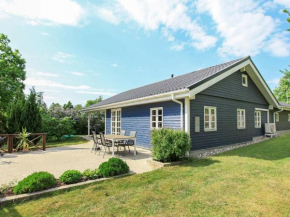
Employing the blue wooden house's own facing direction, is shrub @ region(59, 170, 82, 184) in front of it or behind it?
in front

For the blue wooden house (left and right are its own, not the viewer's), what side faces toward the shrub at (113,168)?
front

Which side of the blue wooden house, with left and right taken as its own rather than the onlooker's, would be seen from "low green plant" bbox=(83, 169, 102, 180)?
front

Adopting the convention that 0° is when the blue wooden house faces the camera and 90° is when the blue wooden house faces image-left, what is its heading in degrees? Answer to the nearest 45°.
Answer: approximately 45°

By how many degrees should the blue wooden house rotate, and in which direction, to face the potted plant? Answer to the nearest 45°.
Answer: approximately 45° to its right

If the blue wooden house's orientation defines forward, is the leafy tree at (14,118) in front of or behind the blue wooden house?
in front
